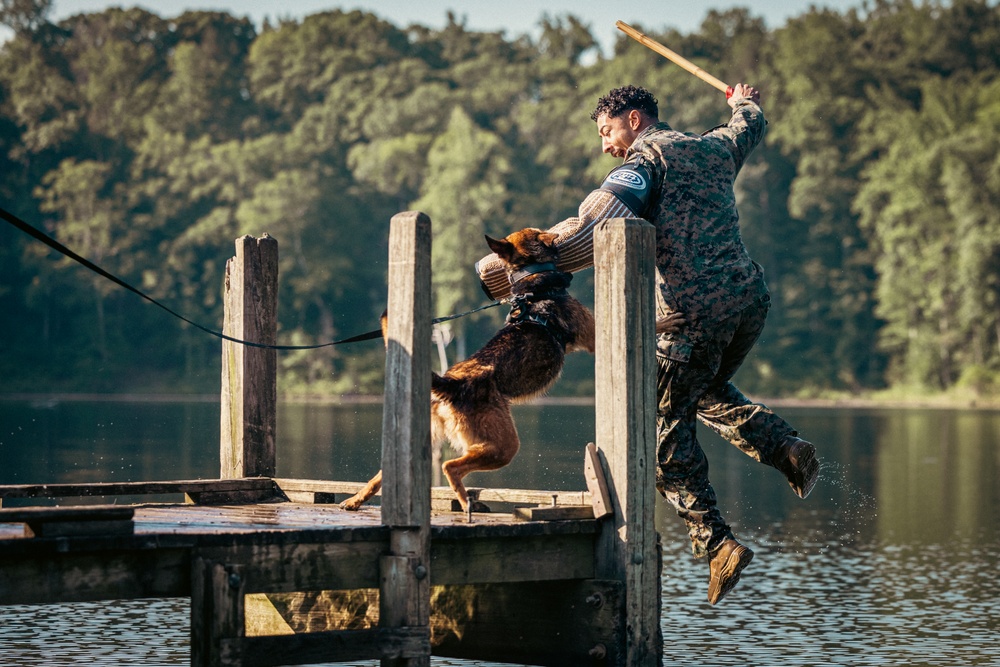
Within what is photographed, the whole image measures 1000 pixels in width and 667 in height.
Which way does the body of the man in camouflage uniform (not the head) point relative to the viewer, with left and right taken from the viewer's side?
facing away from the viewer and to the left of the viewer

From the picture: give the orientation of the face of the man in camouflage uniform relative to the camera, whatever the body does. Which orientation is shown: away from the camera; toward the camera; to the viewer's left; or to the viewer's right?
to the viewer's left

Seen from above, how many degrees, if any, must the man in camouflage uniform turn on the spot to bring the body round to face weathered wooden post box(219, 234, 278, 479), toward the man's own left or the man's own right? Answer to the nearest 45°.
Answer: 0° — they already face it

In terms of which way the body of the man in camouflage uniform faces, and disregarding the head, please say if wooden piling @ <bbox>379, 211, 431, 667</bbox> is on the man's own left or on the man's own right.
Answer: on the man's own left
